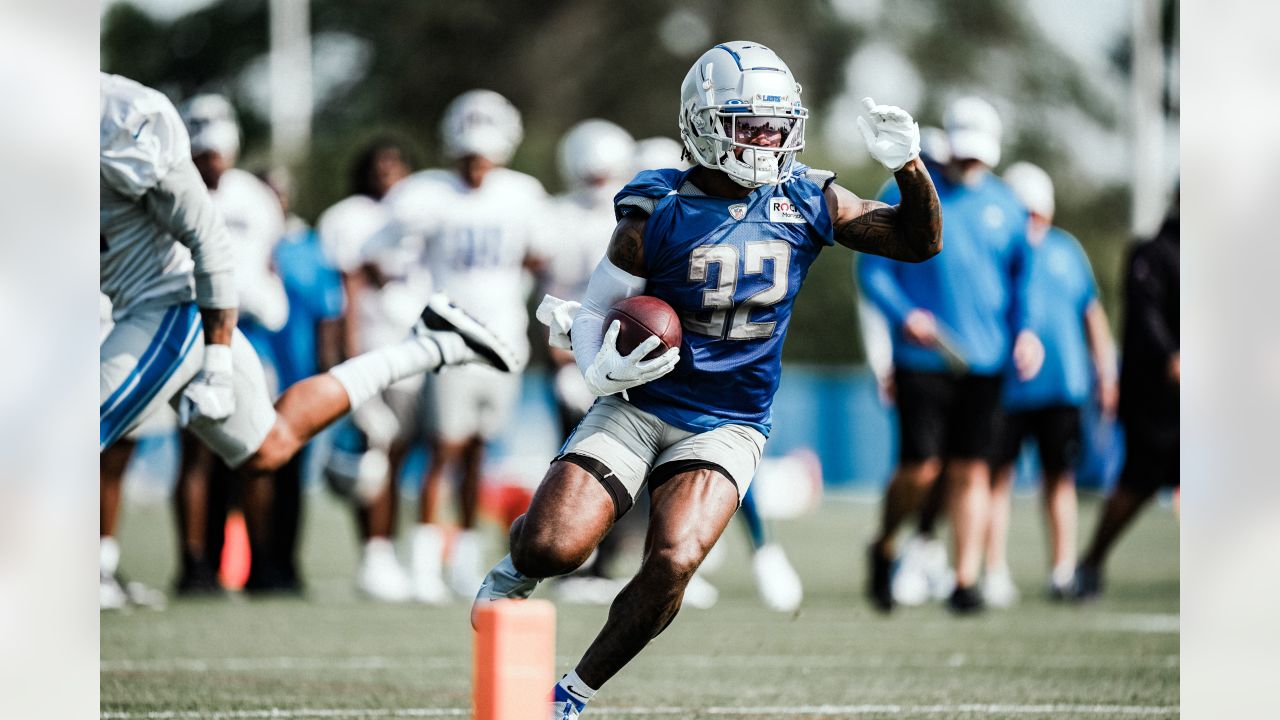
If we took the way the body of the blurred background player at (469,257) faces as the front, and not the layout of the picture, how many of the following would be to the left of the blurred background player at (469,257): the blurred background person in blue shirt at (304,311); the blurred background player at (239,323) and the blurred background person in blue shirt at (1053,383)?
1

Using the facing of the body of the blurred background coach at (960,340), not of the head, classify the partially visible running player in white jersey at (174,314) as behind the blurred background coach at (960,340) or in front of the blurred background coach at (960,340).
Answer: in front

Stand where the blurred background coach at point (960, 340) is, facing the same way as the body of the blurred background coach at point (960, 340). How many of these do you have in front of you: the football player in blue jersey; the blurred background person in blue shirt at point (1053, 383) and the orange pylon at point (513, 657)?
2

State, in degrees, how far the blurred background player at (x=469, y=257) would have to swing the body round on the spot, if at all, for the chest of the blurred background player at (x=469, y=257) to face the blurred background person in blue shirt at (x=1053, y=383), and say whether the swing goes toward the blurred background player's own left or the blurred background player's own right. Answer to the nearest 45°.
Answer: approximately 90° to the blurred background player's own left

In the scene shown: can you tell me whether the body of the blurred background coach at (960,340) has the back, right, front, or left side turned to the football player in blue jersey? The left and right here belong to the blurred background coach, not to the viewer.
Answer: front

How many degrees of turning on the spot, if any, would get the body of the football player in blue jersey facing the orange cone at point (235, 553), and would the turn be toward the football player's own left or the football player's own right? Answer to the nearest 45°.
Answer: approximately 135° to the football player's own right

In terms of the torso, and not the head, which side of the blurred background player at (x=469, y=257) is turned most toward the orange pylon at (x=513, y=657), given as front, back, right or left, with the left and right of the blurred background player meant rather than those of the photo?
front

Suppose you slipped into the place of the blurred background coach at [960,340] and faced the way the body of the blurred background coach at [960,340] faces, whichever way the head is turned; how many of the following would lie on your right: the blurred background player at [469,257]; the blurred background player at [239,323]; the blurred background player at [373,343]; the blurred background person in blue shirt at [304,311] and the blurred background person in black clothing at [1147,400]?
4

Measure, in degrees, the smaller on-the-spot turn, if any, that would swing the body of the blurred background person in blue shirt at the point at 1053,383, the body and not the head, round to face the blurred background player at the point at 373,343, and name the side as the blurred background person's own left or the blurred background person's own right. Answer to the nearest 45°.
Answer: approximately 45° to the blurred background person's own right

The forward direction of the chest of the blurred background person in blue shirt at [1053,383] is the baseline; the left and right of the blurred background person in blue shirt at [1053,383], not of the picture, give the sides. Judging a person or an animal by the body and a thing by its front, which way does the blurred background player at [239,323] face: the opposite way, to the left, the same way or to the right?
to the left
